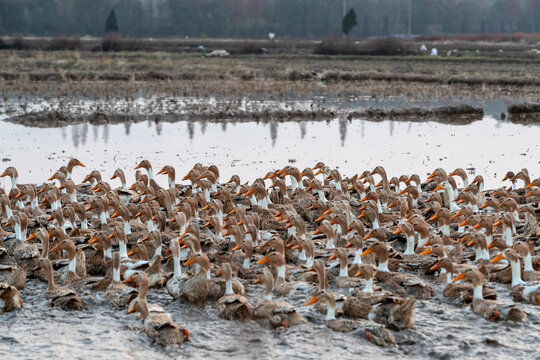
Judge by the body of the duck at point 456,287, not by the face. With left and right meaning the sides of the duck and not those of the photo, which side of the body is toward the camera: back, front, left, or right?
left

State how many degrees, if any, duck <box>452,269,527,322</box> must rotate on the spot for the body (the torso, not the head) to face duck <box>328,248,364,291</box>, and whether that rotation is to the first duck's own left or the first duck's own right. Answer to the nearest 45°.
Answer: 0° — it already faces it

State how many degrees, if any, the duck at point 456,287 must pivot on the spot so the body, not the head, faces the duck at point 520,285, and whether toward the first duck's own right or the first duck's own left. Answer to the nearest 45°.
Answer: approximately 180°

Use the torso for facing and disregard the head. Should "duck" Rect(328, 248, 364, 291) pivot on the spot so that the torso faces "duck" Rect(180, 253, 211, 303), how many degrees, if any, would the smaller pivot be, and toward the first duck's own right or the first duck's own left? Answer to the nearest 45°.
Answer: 0° — it already faces it

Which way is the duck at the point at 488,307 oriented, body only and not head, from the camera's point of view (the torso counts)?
to the viewer's left

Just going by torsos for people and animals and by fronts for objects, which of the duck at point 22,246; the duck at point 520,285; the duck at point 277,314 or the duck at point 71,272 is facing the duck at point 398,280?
the duck at point 520,285

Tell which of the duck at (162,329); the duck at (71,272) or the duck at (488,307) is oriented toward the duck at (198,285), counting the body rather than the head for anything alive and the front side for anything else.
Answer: the duck at (488,307)

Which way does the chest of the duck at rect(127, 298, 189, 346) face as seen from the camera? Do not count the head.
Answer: to the viewer's left

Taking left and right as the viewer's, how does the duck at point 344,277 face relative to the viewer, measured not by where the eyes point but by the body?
facing to the left of the viewer
